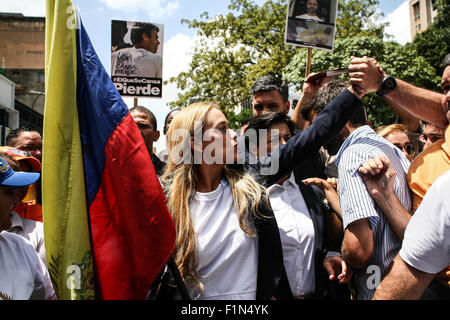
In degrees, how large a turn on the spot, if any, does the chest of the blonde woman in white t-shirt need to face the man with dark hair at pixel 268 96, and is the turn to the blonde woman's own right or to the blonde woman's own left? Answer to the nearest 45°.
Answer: approximately 180°

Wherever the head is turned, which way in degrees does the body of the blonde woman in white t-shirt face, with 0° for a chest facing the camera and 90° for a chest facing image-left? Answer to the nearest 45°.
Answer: approximately 0°

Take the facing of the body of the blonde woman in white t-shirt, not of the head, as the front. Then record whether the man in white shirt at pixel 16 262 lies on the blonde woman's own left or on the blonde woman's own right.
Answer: on the blonde woman's own right

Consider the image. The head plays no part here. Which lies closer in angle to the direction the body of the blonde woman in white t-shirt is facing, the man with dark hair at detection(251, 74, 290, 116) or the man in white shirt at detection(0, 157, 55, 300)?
the man in white shirt

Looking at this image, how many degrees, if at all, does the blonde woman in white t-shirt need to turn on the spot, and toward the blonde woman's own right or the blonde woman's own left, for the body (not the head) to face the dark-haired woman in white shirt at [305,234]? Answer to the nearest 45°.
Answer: approximately 90° to the blonde woman's own left

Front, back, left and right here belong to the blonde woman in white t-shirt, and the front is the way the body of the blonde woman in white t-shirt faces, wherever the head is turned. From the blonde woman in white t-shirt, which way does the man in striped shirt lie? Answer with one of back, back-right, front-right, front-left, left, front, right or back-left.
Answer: left

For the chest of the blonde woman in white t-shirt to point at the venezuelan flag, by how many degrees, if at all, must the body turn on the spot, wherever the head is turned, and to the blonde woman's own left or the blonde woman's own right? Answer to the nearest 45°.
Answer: approximately 45° to the blonde woman's own right

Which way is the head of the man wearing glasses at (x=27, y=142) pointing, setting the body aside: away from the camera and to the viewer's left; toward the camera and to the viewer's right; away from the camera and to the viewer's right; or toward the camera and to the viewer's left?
toward the camera and to the viewer's right

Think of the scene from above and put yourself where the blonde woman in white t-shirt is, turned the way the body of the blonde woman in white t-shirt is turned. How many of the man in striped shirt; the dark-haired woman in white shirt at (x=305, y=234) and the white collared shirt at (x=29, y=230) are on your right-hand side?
1

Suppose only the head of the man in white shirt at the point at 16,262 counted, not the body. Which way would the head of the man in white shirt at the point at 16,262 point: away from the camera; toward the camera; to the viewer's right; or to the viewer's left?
to the viewer's right
